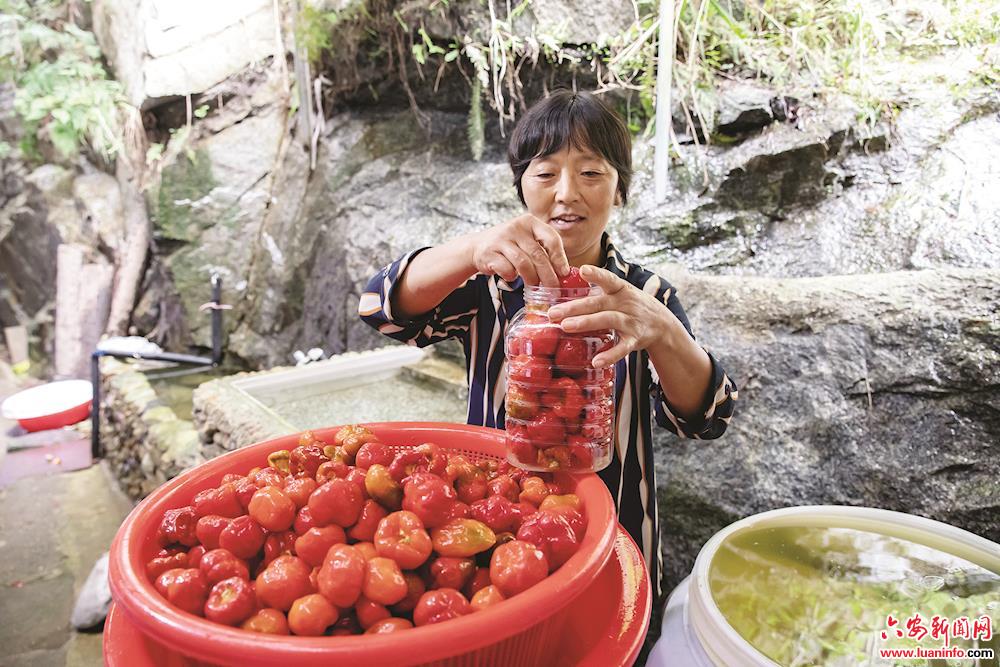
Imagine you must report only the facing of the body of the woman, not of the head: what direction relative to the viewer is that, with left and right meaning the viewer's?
facing the viewer

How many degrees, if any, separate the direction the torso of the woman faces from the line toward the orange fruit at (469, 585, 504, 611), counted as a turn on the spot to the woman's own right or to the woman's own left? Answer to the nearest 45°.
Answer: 0° — they already face it

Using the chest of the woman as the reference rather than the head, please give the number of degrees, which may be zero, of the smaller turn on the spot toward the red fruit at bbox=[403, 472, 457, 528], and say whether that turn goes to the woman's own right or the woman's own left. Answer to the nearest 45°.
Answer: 0° — they already face it

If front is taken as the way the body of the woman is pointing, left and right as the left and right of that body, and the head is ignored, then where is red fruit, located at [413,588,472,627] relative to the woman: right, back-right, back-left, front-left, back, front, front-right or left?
front

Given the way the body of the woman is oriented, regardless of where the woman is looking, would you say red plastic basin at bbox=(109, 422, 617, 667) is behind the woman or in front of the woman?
in front

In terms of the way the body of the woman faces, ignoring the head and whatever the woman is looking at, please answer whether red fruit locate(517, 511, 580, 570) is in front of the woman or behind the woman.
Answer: in front

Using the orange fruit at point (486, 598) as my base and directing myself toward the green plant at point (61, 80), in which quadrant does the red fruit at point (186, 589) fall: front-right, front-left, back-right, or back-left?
front-left

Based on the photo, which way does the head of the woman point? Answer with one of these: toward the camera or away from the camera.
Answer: toward the camera

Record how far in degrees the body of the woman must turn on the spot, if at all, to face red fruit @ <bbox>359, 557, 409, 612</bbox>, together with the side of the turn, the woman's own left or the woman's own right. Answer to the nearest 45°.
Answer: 0° — they already face it

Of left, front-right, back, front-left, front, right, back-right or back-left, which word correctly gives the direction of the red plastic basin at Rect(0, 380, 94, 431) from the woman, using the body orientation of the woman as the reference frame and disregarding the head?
back-right

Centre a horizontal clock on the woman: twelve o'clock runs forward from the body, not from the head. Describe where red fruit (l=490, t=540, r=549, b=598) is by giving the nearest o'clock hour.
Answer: The red fruit is roughly at 12 o'clock from the woman.

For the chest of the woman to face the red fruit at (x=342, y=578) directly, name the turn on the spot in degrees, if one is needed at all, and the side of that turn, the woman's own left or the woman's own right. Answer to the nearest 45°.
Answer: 0° — they already face it
